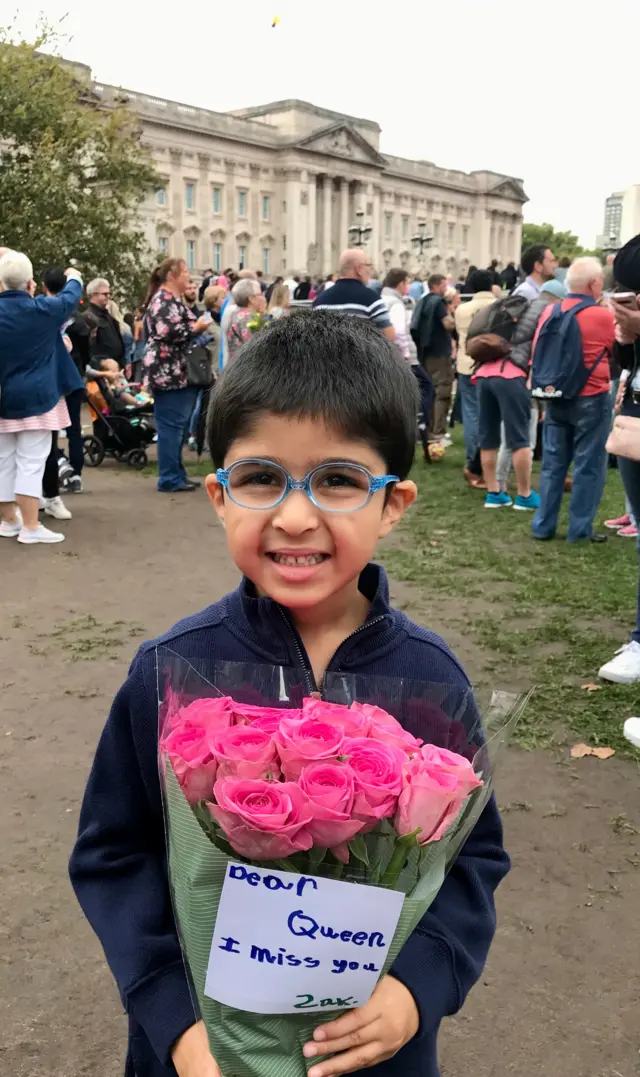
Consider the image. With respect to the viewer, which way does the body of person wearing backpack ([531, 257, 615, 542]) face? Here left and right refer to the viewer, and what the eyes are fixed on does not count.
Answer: facing away from the viewer and to the right of the viewer

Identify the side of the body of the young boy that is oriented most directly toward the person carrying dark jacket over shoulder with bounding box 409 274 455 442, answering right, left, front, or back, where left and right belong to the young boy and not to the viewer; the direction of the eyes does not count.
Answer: back

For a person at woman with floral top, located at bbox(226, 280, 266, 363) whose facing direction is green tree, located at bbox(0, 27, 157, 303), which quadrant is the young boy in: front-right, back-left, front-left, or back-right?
back-left

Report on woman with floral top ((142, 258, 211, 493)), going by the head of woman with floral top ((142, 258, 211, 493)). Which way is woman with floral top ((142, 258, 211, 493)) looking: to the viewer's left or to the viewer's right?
to the viewer's right

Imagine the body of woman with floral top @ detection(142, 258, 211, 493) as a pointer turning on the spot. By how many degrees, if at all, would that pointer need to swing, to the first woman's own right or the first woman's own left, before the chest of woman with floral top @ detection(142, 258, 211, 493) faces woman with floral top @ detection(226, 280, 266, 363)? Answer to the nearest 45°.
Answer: approximately 45° to the first woman's own left

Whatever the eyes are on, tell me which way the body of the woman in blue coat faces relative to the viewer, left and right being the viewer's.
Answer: facing away from the viewer and to the right of the viewer

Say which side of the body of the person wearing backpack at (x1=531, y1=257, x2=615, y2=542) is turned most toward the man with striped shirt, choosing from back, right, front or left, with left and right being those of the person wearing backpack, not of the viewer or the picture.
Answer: left

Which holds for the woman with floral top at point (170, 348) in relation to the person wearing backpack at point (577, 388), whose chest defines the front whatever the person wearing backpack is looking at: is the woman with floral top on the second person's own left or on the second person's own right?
on the second person's own left

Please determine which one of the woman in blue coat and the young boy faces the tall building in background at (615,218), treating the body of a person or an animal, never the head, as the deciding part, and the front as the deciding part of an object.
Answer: the woman in blue coat
